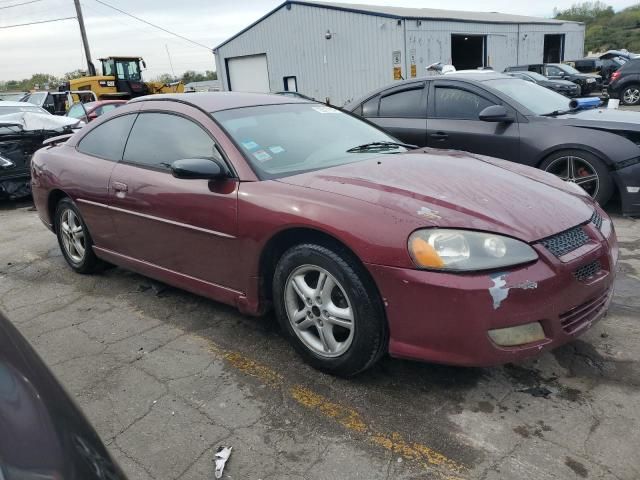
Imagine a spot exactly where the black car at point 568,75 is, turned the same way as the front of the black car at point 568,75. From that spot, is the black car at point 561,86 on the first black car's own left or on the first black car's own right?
on the first black car's own right

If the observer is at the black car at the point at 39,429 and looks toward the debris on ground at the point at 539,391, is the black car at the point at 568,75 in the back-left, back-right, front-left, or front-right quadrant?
front-left

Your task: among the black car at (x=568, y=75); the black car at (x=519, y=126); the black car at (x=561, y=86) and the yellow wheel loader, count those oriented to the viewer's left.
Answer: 0

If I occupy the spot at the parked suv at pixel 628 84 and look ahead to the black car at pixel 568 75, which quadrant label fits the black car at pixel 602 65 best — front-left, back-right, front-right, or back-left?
front-right

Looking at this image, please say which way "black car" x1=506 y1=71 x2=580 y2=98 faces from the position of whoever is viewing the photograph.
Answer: facing the viewer and to the right of the viewer

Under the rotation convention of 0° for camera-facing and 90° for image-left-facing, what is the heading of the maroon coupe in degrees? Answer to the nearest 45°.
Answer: approximately 315°

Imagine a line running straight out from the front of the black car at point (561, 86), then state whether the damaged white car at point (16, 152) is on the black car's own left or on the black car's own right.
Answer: on the black car's own right

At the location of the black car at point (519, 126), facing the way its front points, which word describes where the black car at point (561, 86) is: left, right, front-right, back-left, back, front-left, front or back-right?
back-left

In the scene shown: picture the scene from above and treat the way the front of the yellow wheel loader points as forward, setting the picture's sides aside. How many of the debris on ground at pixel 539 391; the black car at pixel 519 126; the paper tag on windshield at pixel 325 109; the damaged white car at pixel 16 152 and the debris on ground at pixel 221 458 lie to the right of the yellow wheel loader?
5

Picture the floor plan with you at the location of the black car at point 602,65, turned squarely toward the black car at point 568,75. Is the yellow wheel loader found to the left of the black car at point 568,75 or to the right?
right

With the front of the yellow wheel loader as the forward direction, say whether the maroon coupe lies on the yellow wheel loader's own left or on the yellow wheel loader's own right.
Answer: on the yellow wheel loader's own right

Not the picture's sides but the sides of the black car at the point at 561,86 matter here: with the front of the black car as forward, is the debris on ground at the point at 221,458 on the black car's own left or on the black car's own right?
on the black car's own right

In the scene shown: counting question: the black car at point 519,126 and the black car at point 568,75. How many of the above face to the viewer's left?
0

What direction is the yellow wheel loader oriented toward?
to the viewer's right
